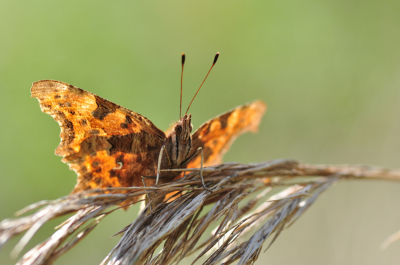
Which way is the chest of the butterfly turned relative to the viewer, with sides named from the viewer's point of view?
facing the viewer and to the right of the viewer
